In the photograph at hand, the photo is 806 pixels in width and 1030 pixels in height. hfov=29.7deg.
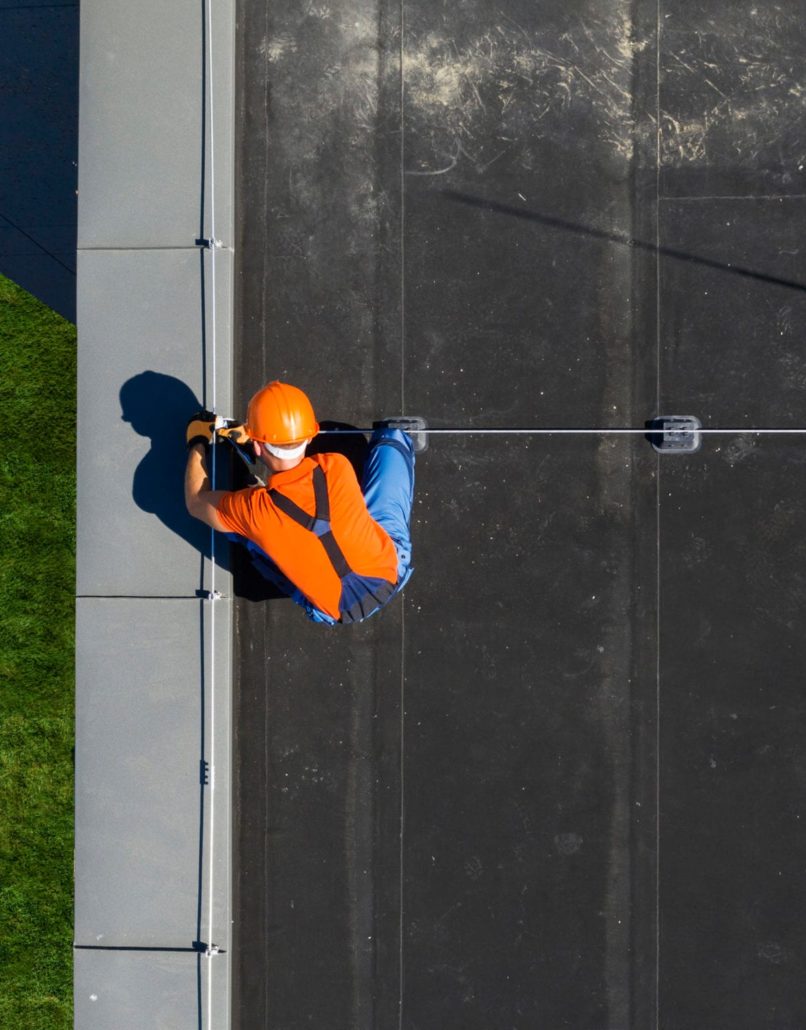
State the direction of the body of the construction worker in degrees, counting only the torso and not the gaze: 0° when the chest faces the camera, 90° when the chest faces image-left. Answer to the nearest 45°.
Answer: approximately 180°

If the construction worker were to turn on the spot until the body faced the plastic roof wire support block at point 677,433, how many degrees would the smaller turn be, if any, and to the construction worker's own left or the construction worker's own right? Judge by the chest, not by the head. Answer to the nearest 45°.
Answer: approximately 90° to the construction worker's own right
